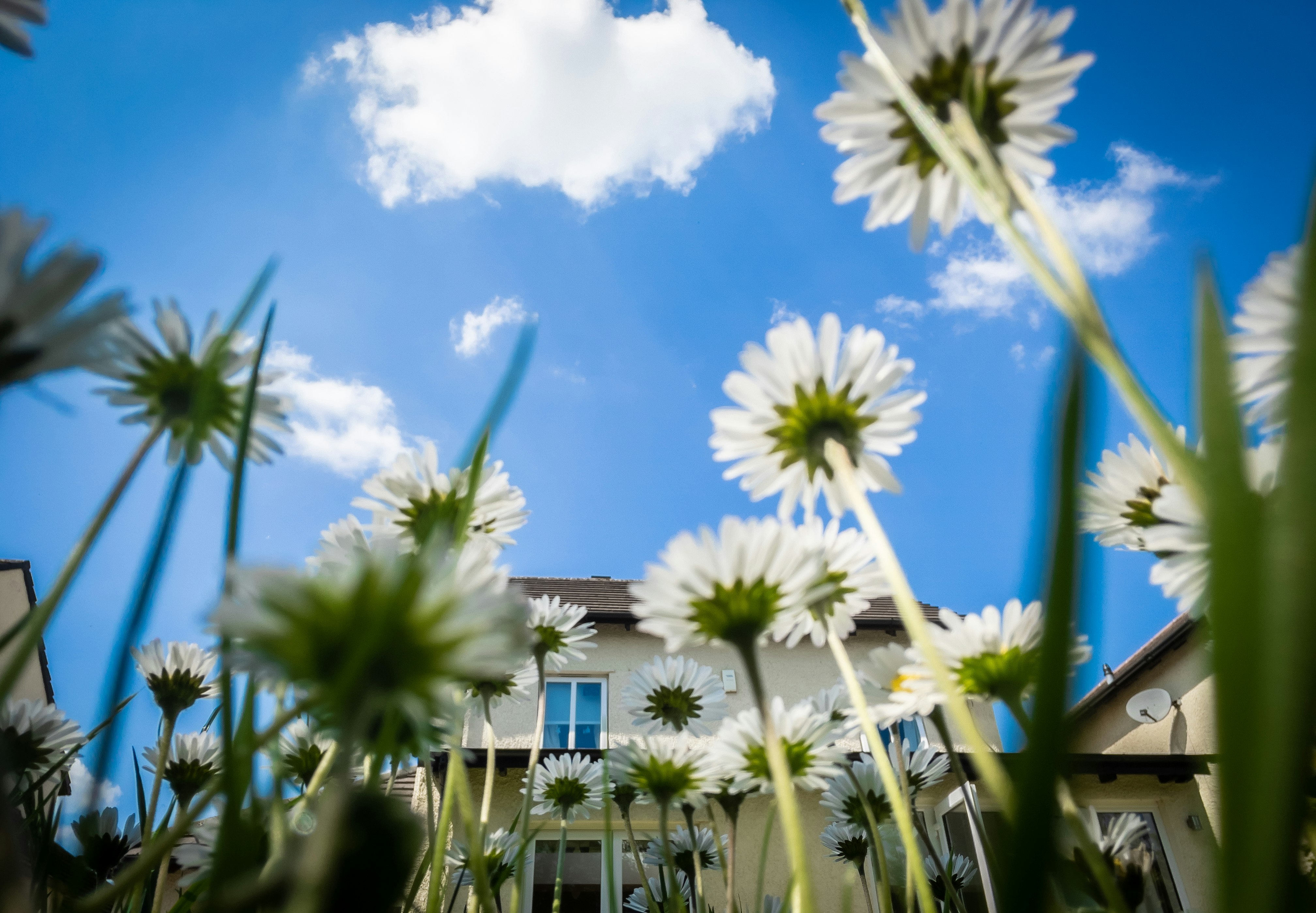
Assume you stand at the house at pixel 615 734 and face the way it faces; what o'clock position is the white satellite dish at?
The white satellite dish is roughly at 9 o'clock from the house.

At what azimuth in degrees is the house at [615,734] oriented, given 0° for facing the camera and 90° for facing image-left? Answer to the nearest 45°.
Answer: approximately 0°

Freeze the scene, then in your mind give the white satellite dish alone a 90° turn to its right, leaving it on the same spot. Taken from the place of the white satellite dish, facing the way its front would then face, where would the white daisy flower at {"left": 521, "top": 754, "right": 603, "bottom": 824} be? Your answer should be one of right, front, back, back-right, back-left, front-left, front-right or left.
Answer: back-left

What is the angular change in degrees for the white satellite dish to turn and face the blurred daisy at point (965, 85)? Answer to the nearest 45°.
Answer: approximately 45° to its left

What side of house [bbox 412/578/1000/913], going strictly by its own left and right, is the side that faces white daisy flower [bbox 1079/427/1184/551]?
front

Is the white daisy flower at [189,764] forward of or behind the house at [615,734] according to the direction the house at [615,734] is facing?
forward

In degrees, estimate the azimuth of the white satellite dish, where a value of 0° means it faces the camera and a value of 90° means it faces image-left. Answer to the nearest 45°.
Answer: approximately 45°

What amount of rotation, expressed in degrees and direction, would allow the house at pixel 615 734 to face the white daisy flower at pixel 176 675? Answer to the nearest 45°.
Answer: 0° — it already faces it
